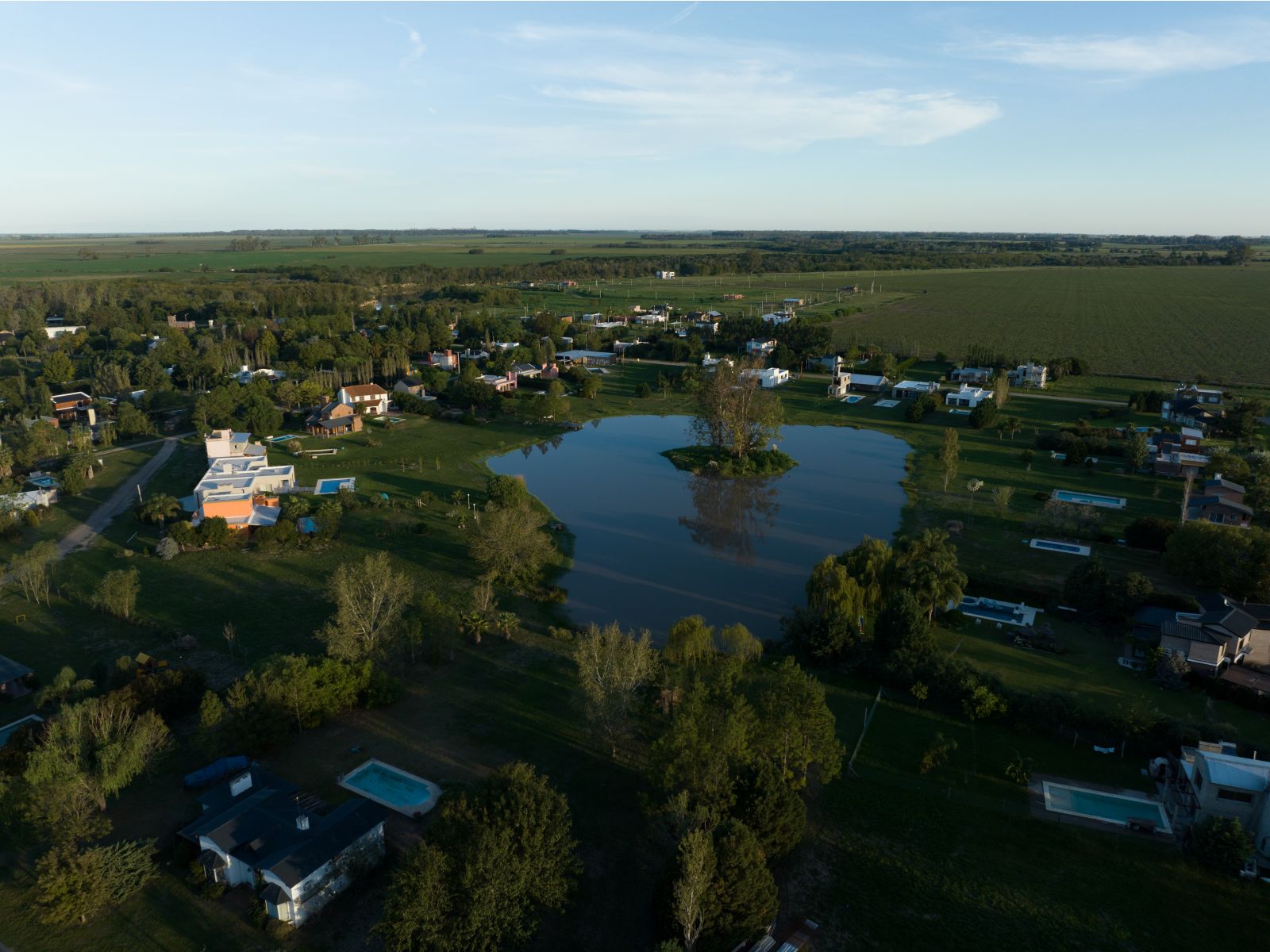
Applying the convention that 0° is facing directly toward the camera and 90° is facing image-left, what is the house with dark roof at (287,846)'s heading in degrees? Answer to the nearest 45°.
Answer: approximately 45°

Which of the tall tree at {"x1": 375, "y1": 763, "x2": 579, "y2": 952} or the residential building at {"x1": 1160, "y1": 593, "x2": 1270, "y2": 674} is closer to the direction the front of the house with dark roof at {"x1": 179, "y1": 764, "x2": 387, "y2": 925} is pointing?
the tall tree

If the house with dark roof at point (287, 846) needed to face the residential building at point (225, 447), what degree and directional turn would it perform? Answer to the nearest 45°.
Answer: approximately 135° to its right

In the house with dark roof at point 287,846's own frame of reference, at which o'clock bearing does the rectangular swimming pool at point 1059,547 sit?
The rectangular swimming pool is roughly at 7 o'clock from the house with dark roof.

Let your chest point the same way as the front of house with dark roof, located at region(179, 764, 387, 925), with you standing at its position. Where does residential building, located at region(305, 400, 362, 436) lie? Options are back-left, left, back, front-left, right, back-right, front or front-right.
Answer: back-right

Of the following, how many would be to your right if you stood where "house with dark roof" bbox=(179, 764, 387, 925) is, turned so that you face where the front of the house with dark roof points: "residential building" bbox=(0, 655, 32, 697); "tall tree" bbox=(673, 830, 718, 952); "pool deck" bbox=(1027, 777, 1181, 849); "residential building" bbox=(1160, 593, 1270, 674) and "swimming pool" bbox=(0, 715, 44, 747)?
2

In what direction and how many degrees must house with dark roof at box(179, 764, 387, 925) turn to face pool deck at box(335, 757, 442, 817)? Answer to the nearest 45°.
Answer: approximately 180°

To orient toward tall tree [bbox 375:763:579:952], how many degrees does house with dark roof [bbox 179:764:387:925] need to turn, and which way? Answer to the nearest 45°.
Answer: approximately 90° to its left

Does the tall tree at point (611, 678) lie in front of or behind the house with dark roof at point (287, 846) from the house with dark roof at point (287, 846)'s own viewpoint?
behind

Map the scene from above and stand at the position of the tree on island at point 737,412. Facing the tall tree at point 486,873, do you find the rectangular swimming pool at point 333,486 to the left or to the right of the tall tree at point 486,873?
right

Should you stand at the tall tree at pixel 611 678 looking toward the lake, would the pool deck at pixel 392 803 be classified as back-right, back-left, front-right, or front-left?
back-left

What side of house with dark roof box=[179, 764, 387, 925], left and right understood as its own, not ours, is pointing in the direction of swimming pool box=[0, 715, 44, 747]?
right

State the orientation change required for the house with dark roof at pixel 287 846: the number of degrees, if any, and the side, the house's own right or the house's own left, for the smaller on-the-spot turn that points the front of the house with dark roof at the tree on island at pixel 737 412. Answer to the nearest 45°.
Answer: approximately 180°

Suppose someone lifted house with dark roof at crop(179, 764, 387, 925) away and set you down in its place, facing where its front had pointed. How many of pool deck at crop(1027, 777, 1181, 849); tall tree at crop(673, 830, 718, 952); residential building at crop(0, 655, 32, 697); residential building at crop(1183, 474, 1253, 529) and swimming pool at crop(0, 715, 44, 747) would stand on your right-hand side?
2
